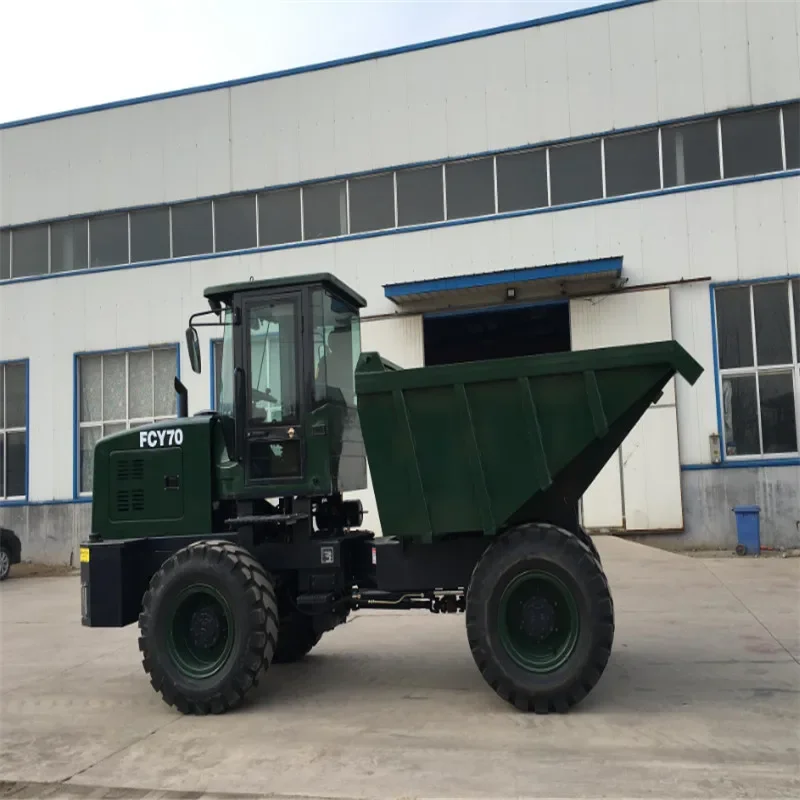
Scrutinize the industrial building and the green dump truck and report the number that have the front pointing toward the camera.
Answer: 1

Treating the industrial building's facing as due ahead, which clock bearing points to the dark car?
The dark car is roughly at 3 o'clock from the industrial building.

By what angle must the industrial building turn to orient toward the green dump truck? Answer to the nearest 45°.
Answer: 0° — it already faces it

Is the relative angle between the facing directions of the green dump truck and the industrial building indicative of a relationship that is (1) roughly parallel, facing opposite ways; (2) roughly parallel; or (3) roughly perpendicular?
roughly perpendicular

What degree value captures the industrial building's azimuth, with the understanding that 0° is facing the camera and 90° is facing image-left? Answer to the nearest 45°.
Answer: approximately 0°
